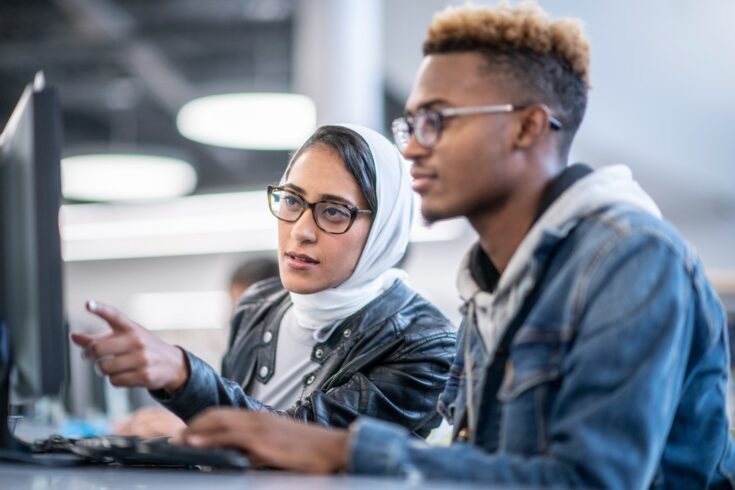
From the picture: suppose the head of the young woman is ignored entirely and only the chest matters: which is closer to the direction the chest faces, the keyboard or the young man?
the keyboard

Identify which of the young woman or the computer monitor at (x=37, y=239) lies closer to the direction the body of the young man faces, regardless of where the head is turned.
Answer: the computer monitor

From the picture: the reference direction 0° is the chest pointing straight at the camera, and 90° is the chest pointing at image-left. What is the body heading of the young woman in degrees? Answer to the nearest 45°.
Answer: approximately 45°

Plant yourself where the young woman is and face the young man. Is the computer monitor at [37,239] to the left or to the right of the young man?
right

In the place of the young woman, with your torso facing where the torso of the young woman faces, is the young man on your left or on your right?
on your left

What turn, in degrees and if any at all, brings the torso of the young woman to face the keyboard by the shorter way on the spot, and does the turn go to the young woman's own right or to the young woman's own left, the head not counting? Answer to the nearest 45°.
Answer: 0° — they already face it

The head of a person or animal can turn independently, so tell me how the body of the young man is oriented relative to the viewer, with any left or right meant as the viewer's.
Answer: facing to the left of the viewer

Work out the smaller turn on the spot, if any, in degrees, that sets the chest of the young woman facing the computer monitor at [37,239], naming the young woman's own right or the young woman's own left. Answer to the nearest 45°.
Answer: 0° — they already face it
